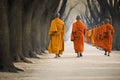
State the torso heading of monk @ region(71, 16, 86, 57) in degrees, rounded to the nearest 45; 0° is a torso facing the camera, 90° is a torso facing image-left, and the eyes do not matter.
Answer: approximately 180°

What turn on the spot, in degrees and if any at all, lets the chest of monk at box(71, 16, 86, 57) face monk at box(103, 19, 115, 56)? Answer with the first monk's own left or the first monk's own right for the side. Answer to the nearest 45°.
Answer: approximately 45° to the first monk's own right
